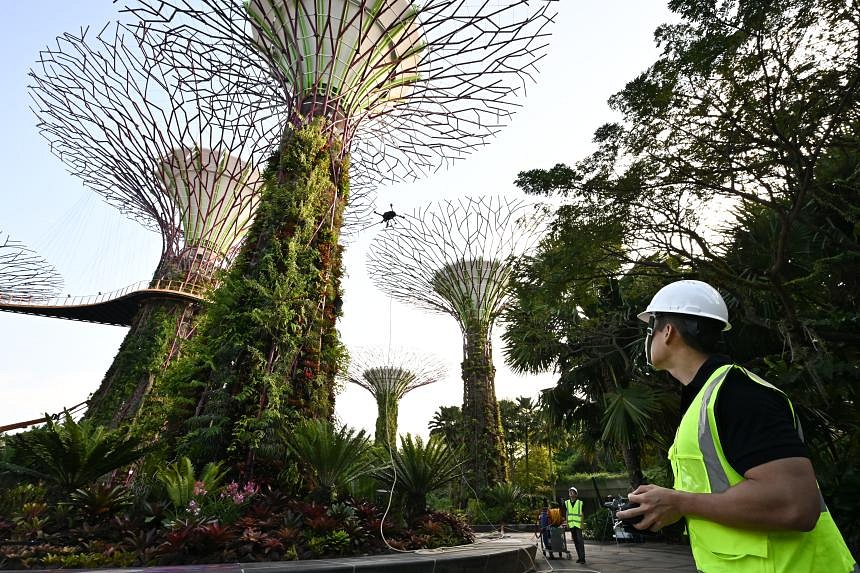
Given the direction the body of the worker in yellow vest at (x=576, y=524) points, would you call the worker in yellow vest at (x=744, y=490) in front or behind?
in front

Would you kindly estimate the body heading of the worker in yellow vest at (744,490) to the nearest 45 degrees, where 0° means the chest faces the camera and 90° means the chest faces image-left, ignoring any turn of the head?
approximately 90°

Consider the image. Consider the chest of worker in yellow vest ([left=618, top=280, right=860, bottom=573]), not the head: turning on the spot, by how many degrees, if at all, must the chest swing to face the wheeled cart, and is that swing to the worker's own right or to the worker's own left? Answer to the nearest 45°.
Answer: approximately 90° to the worker's own right

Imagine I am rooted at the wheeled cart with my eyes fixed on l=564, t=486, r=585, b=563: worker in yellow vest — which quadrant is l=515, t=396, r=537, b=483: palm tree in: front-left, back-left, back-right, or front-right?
back-left

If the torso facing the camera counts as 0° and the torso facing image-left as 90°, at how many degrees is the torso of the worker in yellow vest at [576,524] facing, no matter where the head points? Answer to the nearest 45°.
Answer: approximately 0°

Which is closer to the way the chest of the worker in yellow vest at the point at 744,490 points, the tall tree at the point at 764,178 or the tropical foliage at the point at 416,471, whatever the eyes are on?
the tropical foliage

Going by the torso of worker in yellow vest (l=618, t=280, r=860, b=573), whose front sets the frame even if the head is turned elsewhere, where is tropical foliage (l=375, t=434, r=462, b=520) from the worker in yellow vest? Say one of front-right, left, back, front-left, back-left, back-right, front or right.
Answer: front-right

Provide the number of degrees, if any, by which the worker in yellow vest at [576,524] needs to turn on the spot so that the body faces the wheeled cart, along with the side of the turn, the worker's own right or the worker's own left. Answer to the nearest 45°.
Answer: approximately 135° to the worker's own right

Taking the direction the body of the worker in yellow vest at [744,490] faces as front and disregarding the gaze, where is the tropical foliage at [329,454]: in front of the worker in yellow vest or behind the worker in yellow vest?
in front

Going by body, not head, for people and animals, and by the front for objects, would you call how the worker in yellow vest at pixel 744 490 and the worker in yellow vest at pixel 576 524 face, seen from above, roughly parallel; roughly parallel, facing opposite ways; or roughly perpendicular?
roughly perpendicular

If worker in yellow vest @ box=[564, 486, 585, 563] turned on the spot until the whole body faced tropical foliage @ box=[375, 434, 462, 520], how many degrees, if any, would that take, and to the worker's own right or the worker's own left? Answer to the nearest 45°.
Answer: approximately 45° to the worker's own right
